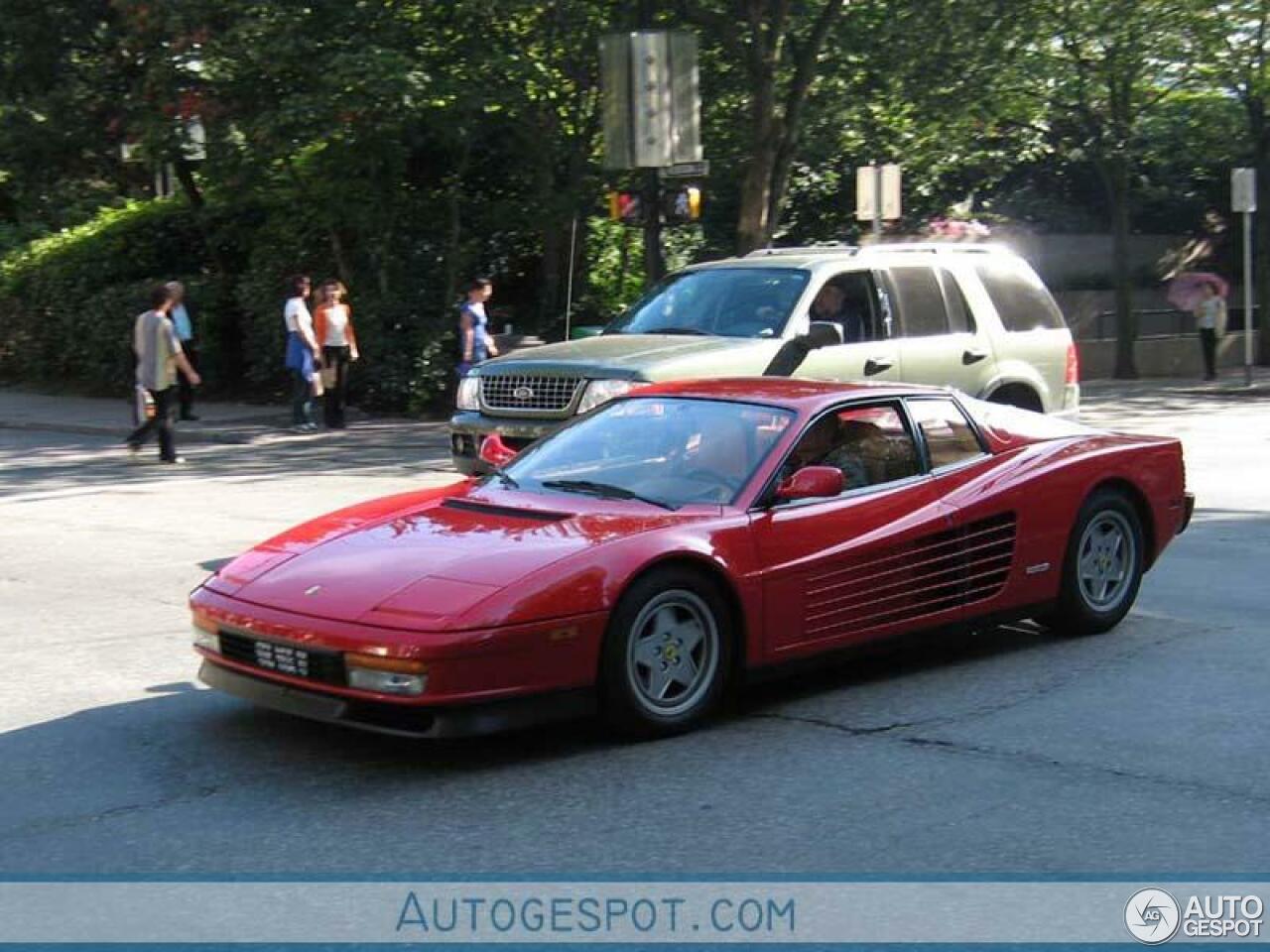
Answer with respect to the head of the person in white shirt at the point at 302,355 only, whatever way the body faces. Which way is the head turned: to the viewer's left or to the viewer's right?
to the viewer's right

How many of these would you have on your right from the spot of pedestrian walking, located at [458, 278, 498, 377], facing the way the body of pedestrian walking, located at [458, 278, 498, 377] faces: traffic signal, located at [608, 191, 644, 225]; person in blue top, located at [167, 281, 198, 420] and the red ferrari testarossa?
1

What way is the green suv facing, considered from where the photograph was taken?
facing the viewer and to the left of the viewer

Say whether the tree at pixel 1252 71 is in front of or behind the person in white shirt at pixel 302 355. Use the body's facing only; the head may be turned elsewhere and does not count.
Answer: in front

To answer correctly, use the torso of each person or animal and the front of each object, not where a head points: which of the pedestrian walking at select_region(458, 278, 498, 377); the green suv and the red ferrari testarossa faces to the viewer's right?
the pedestrian walking

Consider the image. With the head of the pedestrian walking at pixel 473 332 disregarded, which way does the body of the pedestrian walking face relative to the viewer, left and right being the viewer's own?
facing to the right of the viewer
